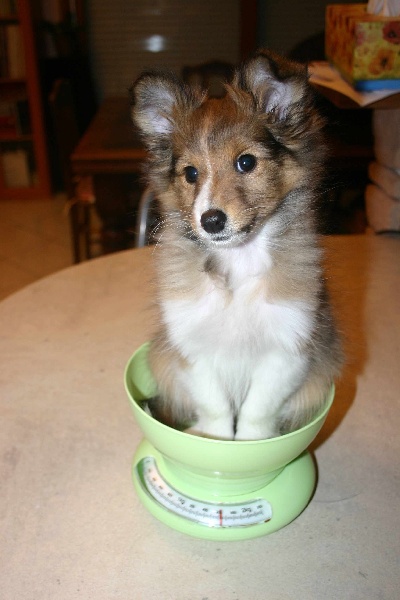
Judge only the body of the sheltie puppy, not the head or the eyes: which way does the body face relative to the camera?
toward the camera

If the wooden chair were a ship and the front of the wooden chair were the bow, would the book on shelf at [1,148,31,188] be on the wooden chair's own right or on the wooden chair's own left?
on the wooden chair's own left

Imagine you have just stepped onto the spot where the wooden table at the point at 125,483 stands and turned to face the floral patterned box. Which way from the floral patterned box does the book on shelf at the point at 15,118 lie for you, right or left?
left

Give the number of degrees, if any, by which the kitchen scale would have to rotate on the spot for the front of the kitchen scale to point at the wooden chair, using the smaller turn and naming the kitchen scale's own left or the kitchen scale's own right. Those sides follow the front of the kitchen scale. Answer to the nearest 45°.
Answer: approximately 135° to the kitchen scale's own right

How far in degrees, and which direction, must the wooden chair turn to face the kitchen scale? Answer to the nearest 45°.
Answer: approximately 90° to its right

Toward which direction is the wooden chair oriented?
to the viewer's right
